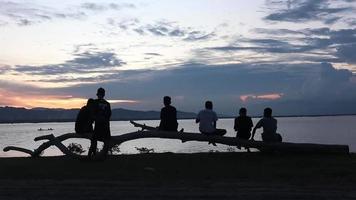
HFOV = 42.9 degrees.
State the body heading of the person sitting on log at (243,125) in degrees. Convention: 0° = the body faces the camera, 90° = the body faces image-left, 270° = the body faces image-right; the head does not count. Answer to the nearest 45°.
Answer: approximately 180°

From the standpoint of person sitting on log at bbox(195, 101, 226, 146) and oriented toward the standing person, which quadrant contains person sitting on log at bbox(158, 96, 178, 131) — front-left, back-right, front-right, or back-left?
front-right

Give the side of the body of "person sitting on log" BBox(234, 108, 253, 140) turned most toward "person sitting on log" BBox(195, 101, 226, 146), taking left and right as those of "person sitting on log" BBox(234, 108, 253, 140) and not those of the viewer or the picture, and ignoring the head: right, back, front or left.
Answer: left

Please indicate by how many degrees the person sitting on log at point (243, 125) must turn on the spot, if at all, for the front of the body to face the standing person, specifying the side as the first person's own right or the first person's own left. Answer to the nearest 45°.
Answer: approximately 135° to the first person's own left

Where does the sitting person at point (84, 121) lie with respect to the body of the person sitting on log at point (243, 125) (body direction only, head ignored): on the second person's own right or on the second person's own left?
on the second person's own left

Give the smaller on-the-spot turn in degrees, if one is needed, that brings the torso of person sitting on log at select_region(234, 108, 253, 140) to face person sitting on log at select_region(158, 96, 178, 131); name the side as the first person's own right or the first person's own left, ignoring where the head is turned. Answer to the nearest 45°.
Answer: approximately 90° to the first person's own left

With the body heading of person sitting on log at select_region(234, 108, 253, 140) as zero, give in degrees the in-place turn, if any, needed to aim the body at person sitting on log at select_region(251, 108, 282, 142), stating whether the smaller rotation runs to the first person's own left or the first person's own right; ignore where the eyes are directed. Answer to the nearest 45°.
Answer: approximately 135° to the first person's own right

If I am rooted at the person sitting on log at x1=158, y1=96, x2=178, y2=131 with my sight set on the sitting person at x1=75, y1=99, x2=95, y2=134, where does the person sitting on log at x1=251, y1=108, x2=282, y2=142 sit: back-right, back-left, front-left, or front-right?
back-left
